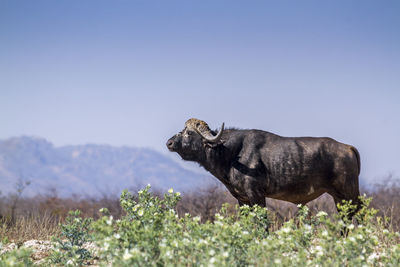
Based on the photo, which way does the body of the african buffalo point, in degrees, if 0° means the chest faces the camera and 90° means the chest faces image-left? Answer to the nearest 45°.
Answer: approximately 90°
